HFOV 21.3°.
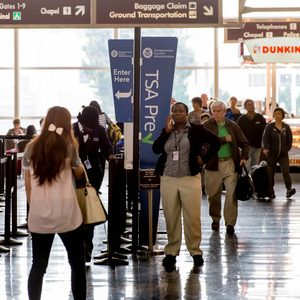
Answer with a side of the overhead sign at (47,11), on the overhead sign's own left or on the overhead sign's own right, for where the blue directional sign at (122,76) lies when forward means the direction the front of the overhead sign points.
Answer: on the overhead sign's own left

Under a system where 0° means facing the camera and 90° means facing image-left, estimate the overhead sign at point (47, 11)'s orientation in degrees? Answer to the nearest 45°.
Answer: approximately 0°

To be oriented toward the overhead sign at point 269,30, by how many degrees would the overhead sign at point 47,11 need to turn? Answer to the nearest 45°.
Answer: approximately 135° to its left

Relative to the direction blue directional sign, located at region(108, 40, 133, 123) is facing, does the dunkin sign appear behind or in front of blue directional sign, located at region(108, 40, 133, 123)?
behind

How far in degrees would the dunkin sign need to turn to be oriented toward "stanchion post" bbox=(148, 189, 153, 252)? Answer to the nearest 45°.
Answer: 0° — it already faces it

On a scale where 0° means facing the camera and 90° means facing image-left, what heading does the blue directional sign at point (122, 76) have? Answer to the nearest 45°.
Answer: approximately 0°
